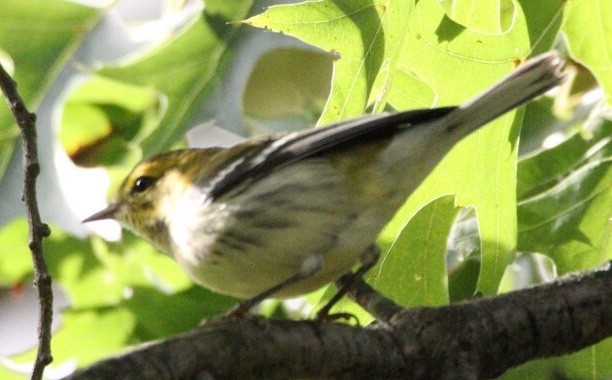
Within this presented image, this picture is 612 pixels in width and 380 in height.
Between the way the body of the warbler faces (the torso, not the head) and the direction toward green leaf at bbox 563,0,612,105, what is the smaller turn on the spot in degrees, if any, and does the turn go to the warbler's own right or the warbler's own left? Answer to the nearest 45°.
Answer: approximately 135° to the warbler's own right

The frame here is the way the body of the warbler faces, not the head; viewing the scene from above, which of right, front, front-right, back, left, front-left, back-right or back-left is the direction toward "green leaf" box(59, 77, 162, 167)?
front-right

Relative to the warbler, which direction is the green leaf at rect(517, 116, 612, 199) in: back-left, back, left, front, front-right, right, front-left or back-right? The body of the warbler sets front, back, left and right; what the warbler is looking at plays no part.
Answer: back-right

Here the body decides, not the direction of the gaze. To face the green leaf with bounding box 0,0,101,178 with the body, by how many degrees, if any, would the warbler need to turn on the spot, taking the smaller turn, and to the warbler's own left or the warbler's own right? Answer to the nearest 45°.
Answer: approximately 45° to the warbler's own right

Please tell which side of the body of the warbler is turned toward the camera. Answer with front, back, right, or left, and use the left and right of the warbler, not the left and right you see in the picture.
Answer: left

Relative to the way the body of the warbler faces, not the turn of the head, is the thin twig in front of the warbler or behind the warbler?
in front
